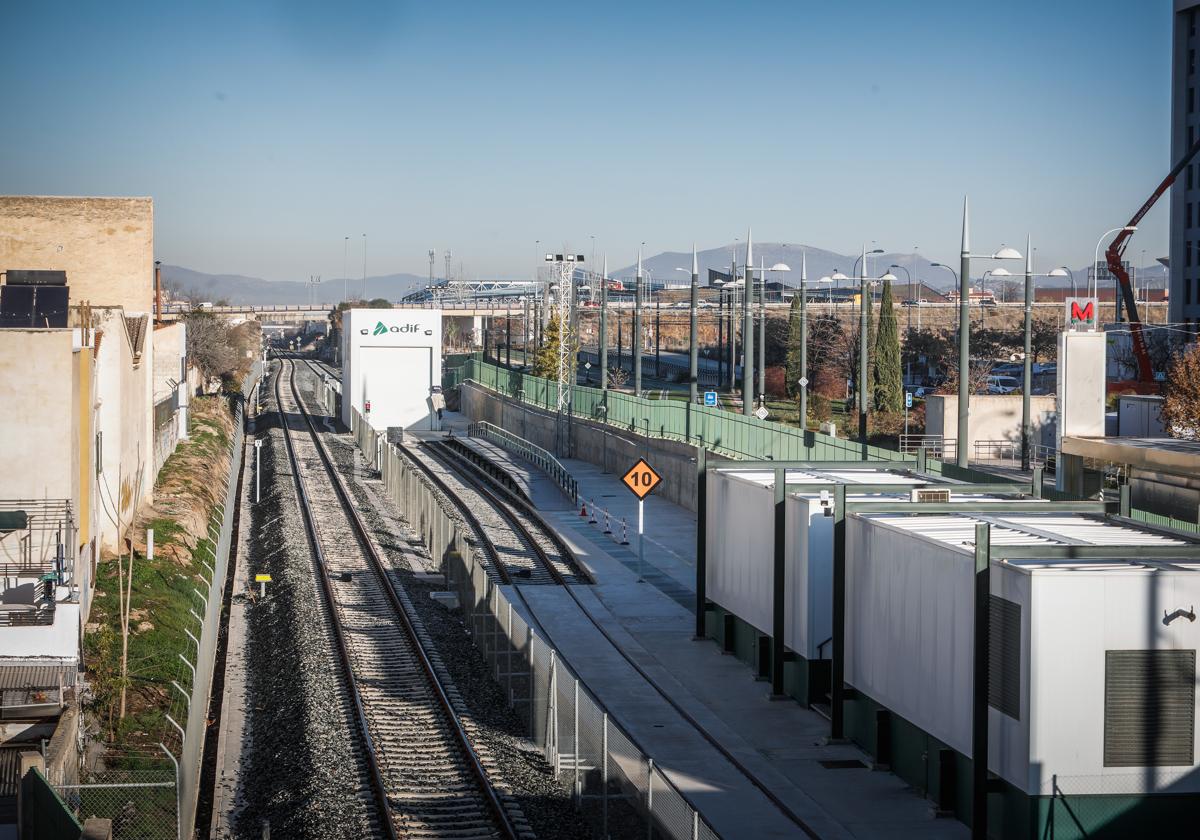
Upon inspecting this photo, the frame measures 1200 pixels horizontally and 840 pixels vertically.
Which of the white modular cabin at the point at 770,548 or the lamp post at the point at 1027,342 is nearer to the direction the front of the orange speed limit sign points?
the white modular cabin

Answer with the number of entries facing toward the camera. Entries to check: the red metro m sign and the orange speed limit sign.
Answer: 2

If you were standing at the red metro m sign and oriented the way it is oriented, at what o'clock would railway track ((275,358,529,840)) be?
The railway track is roughly at 1 o'clock from the red metro m sign.

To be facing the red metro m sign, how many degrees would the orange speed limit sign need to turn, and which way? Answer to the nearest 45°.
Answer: approximately 90° to its left

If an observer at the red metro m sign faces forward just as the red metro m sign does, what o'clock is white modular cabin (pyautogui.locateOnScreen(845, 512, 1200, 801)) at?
The white modular cabin is roughly at 12 o'clock from the red metro m sign.

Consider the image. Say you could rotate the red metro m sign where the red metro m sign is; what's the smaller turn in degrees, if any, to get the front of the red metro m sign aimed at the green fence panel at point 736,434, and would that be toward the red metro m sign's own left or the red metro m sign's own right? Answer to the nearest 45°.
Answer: approximately 135° to the red metro m sign's own right

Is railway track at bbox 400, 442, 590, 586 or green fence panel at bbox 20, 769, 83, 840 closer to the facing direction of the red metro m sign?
the green fence panel
